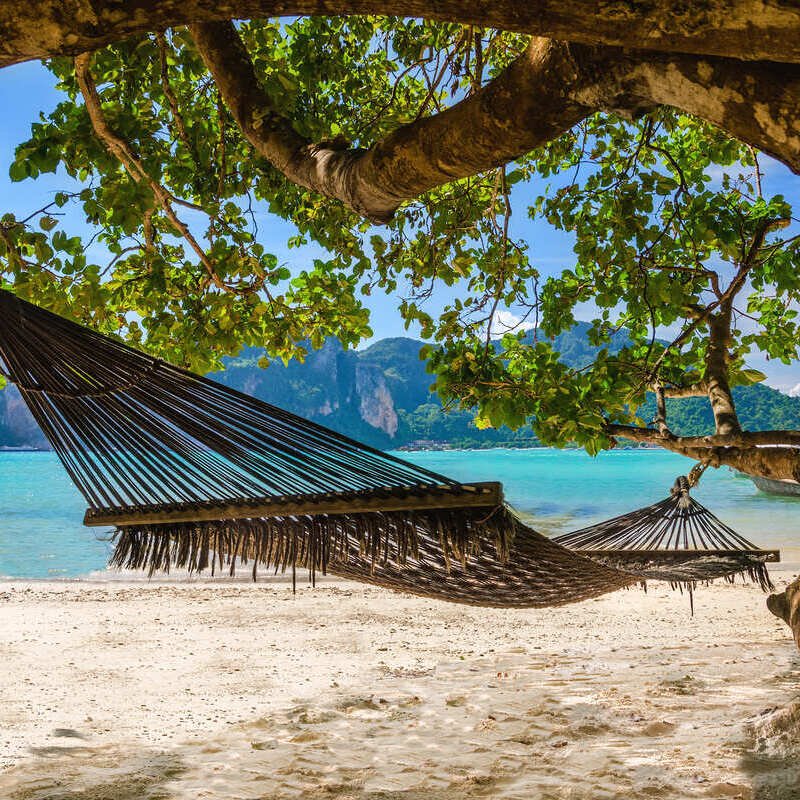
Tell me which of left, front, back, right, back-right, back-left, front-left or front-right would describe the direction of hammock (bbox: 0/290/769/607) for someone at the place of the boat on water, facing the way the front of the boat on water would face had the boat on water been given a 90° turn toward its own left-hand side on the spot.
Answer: front

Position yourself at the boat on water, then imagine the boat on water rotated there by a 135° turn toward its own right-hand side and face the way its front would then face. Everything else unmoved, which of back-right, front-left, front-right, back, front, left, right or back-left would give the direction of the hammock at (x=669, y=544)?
back-right

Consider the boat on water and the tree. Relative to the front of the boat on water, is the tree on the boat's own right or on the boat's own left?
on the boat's own left

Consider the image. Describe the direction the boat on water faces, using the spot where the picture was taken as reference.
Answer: facing to the left of the viewer
